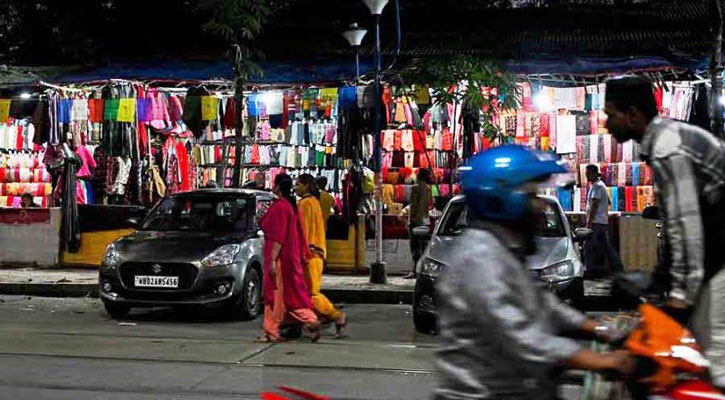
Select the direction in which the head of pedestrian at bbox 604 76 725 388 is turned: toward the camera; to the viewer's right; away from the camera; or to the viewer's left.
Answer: to the viewer's left

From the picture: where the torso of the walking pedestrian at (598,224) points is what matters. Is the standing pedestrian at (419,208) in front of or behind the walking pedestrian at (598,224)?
in front

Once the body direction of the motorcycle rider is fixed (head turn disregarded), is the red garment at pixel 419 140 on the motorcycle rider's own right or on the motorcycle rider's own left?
on the motorcycle rider's own left

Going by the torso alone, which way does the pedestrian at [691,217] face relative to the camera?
to the viewer's left

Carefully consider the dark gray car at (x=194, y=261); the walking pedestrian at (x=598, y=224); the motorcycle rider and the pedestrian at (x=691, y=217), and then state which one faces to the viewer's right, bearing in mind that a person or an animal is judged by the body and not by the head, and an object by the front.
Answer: the motorcycle rider

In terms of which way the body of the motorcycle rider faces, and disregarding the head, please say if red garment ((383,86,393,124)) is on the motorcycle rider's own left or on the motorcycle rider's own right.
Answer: on the motorcycle rider's own left

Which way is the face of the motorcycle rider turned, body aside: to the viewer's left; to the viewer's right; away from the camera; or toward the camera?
to the viewer's right

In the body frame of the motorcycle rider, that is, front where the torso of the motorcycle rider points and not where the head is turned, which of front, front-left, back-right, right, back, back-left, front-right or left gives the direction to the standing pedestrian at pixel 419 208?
left

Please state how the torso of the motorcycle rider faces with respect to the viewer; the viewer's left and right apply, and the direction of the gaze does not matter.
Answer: facing to the right of the viewer
